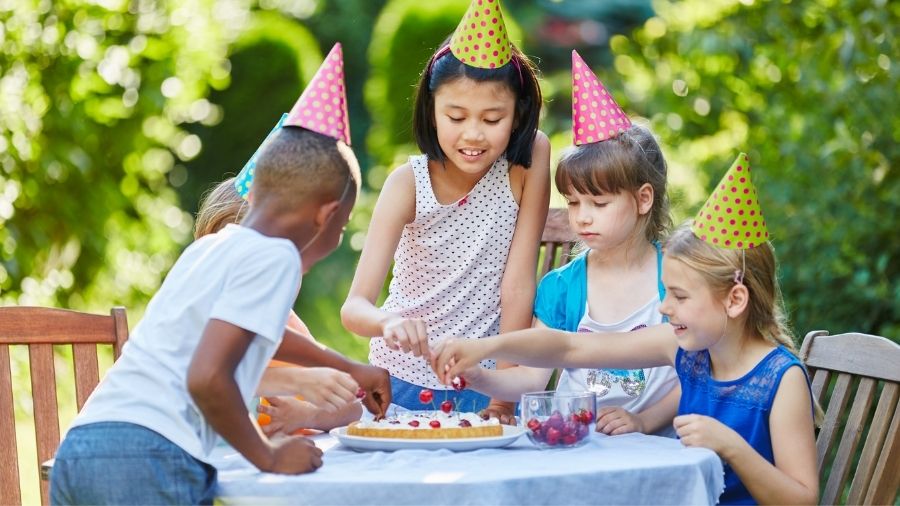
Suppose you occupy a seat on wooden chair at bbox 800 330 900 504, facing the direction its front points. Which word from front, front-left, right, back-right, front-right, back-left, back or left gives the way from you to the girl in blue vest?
front-right

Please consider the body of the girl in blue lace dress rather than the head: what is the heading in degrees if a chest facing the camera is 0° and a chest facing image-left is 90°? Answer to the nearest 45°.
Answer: approximately 45°

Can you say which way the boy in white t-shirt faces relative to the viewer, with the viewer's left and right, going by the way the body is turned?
facing away from the viewer and to the right of the viewer

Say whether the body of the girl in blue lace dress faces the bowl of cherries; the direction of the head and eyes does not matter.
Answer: yes

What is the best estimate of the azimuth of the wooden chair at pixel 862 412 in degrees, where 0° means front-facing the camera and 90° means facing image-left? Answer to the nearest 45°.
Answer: approximately 45°

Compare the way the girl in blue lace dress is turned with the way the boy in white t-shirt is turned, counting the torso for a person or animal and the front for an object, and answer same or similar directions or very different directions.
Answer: very different directions

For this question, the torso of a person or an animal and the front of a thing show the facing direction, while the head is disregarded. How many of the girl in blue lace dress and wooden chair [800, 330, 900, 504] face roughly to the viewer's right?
0

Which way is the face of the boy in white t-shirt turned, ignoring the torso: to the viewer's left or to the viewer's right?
to the viewer's right

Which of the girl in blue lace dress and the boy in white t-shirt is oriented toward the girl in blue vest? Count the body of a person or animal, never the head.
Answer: the boy in white t-shirt

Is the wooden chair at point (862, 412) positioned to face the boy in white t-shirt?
yes

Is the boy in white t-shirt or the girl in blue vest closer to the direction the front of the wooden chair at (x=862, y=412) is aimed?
the boy in white t-shirt
